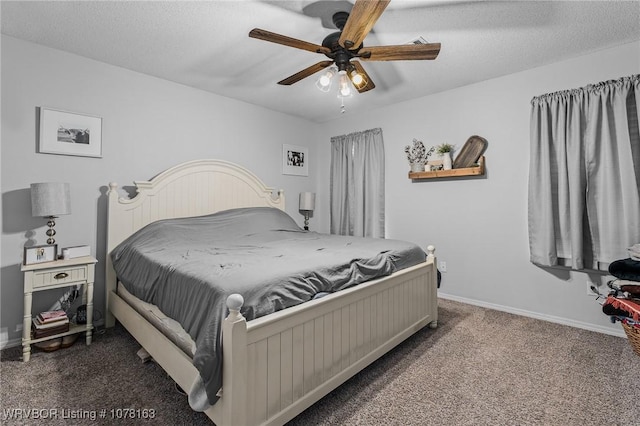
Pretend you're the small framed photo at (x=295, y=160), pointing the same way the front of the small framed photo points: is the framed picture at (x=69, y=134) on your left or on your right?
on your right

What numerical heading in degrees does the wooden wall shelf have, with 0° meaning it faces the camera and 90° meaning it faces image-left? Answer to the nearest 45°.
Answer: approximately 0°

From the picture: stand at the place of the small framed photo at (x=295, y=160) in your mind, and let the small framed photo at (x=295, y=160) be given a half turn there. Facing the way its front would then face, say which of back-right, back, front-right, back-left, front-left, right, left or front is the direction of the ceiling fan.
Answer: back-left

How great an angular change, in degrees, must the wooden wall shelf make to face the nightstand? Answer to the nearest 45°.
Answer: approximately 45° to its right

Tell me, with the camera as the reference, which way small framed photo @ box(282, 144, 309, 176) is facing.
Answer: facing the viewer and to the right of the viewer

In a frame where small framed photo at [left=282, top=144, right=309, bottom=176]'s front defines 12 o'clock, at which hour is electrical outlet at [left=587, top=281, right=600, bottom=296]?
The electrical outlet is roughly at 12 o'clock from the small framed photo.

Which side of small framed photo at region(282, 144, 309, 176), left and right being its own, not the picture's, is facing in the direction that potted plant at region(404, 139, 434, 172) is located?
front

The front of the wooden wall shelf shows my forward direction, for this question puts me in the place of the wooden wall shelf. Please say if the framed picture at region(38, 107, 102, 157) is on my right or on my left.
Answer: on my right

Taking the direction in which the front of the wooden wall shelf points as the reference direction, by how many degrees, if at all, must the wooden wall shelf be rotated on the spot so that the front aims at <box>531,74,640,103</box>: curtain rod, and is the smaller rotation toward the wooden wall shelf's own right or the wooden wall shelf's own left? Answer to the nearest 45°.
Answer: approximately 90° to the wooden wall shelf's own left

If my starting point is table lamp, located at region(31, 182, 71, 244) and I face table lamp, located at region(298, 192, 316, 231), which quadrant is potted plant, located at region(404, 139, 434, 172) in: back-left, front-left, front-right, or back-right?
front-right

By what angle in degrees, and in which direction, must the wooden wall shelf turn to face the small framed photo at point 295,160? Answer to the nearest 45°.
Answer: approximately 90° to its right

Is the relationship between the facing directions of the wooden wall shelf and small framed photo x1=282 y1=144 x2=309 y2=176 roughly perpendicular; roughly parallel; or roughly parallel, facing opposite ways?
roughly perpendicular

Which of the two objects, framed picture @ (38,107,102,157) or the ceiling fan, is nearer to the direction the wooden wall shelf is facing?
the ceiling fan

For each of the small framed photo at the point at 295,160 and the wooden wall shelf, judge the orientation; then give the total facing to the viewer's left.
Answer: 0

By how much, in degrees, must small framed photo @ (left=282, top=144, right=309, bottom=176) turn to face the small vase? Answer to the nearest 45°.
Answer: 0° — it already faces it

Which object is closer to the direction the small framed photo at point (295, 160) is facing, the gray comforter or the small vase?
the small vase

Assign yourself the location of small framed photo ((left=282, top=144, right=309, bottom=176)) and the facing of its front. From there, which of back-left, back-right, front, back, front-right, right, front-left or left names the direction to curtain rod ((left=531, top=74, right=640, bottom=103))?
front

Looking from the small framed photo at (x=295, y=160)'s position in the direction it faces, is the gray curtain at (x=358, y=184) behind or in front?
in front

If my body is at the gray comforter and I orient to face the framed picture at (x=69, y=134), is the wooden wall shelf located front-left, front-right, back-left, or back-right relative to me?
back-right
